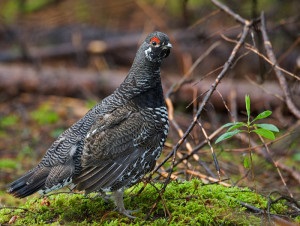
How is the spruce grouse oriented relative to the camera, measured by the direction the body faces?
to the viewer's right
